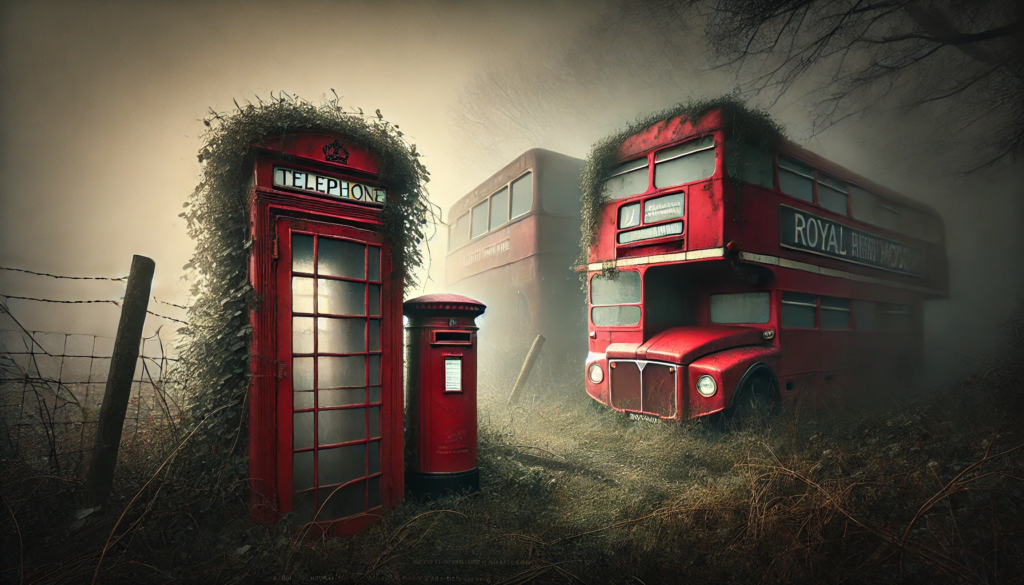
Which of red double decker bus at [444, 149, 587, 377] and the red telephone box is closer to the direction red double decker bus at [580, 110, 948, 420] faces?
the red telephone box

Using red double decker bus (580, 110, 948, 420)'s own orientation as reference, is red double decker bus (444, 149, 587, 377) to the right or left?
on its right

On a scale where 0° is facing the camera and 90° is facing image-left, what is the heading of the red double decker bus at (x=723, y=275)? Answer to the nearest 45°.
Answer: approximately 45°

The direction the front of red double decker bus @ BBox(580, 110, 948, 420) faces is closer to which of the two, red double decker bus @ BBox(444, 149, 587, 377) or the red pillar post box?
the red pillar post box

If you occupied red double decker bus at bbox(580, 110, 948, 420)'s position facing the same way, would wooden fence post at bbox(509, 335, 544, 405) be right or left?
on its right

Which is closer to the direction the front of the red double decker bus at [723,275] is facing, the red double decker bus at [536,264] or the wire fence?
the wire fence

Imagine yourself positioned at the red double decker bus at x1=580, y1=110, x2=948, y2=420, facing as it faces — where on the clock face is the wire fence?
The wire fence is roughly at 12 o'clock from the red double decker bus.

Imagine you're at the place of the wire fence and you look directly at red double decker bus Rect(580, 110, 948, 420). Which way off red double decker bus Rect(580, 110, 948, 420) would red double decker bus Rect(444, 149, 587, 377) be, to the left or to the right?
left

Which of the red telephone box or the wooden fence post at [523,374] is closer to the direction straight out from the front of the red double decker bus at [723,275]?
the red telephone box
